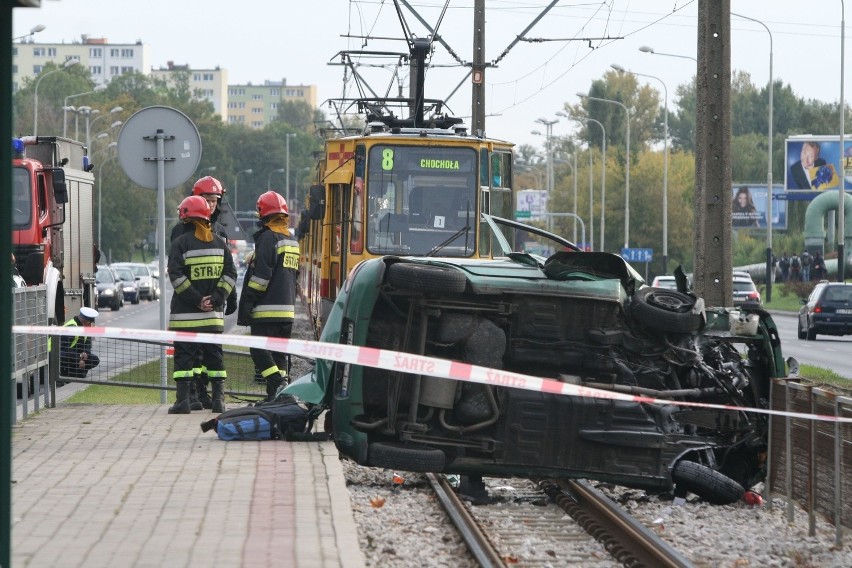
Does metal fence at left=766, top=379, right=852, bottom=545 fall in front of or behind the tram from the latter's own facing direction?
in front

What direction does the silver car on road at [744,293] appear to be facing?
away from the camera

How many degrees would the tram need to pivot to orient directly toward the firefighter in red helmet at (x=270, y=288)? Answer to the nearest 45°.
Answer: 0° — it already faces them

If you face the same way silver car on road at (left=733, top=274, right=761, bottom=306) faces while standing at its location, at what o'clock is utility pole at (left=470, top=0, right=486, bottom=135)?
The utility pole is roughly at 7 o'clock from the silver car on road.

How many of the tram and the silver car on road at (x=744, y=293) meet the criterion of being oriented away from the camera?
1

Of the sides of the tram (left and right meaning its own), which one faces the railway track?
front

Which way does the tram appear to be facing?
toward the camera

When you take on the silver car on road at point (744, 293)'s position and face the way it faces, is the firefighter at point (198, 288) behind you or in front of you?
behind

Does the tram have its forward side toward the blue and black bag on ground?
yes
